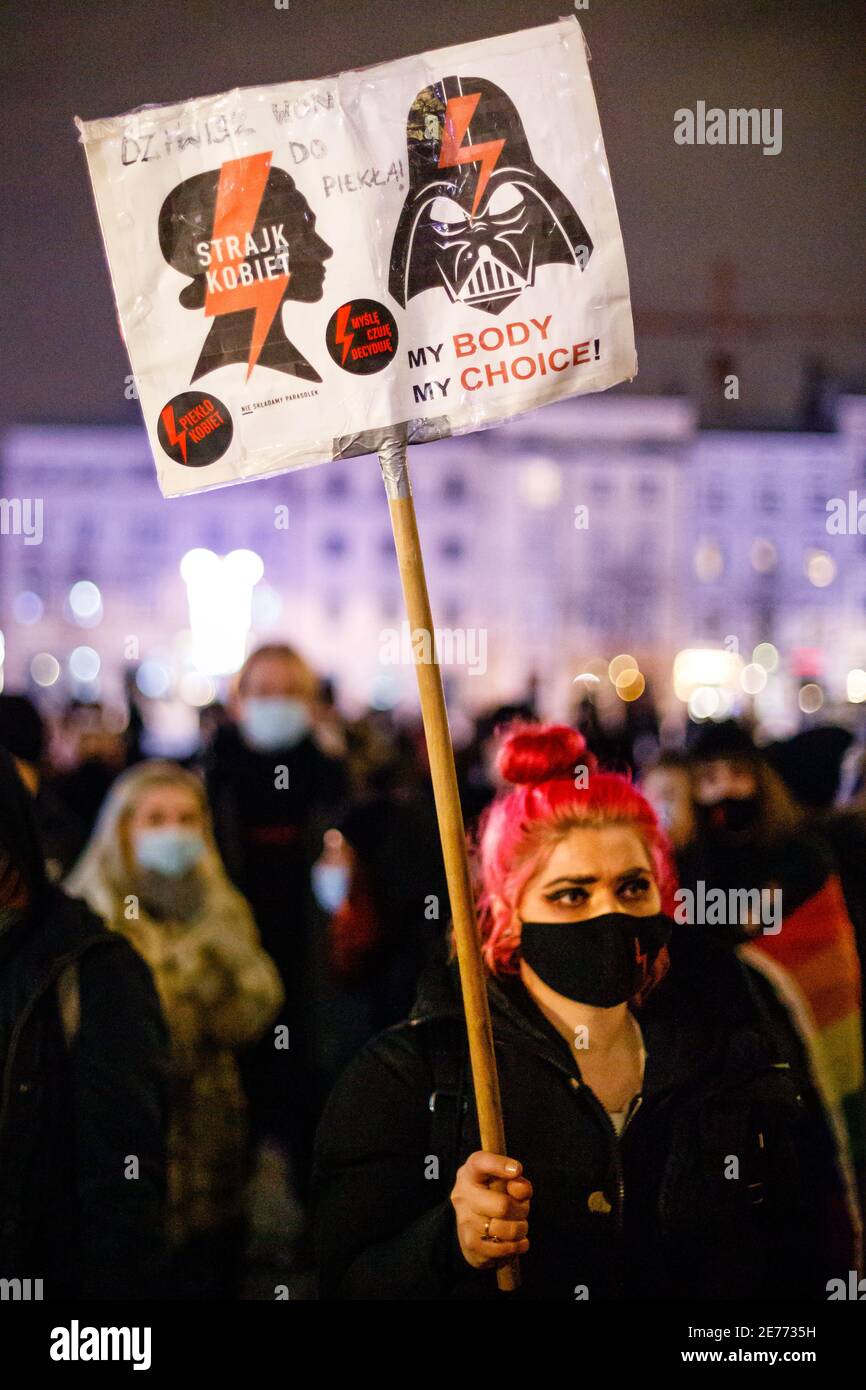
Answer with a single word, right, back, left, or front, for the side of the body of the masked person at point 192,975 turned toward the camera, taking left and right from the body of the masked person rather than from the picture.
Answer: front

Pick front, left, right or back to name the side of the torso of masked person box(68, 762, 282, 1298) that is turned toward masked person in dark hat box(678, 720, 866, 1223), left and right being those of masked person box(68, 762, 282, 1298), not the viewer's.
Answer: left
